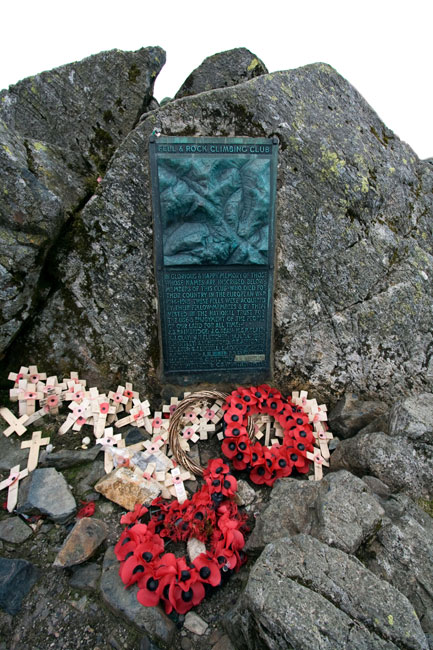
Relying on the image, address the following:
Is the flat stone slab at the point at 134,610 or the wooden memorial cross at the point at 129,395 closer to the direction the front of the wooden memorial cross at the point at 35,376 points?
the flat stone slab

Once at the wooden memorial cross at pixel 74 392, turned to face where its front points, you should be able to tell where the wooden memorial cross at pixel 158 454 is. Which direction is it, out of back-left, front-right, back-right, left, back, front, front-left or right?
front-left

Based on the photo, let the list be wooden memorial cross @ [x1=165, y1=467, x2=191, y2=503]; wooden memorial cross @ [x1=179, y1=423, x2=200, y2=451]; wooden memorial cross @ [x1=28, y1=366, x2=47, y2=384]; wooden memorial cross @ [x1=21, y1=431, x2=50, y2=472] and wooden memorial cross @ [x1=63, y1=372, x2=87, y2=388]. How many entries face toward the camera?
5

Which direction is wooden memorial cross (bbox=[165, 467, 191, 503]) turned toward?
toward the camera

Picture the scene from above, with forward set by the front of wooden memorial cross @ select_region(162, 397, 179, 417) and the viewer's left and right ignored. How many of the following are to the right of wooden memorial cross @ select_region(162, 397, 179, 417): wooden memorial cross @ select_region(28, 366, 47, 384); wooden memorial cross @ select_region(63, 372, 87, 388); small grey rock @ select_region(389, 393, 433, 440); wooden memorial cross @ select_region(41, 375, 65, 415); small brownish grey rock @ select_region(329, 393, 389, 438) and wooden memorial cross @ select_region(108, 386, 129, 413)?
4

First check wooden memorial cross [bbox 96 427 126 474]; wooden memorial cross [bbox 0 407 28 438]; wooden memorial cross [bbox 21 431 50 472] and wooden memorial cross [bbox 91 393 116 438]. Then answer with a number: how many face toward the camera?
4

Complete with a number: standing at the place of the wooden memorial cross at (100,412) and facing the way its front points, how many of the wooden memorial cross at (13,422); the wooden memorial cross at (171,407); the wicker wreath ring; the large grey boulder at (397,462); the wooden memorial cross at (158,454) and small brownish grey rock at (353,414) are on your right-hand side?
1

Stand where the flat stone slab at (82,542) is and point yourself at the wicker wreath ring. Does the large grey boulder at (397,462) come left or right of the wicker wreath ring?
right

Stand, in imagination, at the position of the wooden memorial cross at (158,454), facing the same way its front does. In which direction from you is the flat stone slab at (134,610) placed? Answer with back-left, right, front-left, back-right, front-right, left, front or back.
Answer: front

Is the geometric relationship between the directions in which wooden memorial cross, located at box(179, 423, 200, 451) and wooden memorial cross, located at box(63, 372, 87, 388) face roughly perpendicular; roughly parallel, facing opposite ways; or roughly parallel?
roughly parallel

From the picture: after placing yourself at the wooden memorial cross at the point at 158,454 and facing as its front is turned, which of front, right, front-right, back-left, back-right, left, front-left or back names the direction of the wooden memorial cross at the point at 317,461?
left

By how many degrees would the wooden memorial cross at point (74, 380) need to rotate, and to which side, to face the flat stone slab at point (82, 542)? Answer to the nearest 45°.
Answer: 0° — it already faces it

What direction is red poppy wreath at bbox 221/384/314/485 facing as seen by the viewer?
toward the camera

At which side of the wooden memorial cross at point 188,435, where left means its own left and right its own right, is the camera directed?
front

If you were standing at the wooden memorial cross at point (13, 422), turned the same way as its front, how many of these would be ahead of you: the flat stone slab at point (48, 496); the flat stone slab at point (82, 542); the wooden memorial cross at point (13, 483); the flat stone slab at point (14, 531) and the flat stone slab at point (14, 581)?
5
